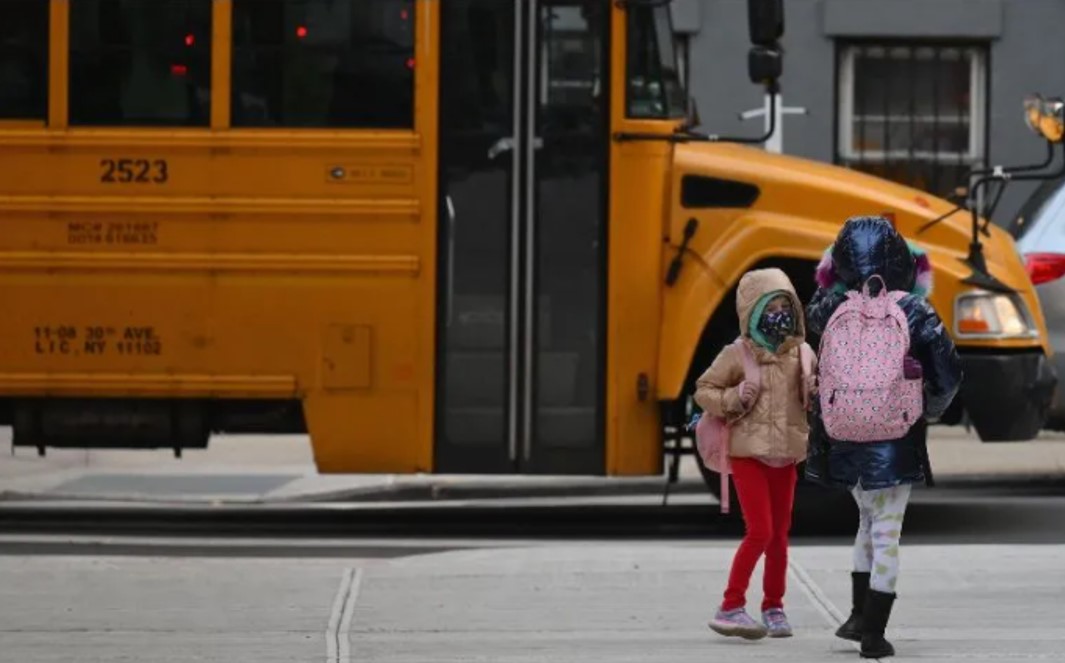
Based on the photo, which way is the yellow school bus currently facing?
to the viewer's right
